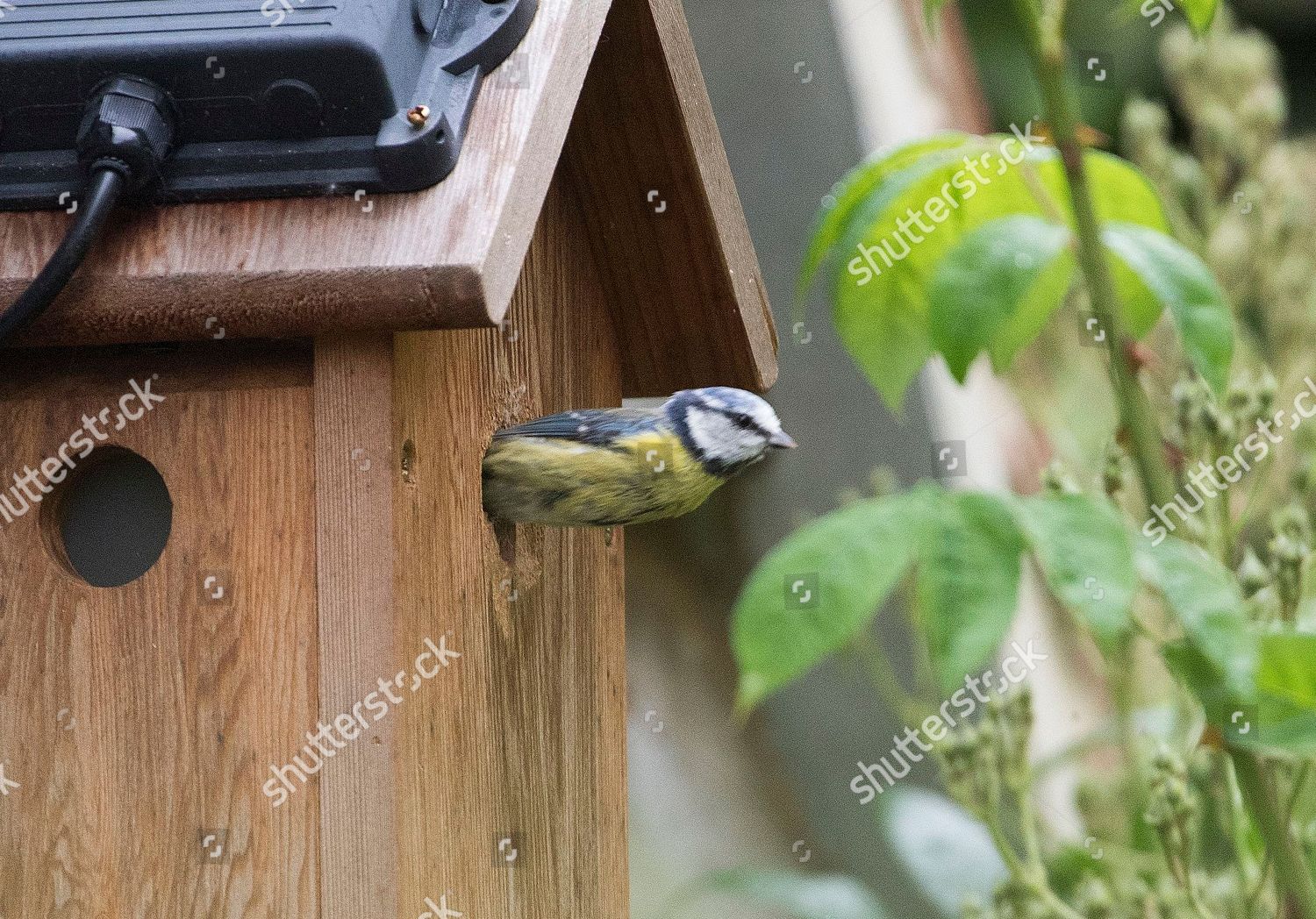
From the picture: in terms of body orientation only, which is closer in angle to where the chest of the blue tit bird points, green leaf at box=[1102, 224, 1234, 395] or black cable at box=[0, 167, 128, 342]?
the green leaf

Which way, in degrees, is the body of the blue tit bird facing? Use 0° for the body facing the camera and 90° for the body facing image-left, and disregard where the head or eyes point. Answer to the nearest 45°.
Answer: approximately 270°

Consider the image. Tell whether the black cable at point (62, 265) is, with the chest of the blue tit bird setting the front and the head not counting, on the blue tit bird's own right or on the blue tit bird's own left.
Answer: on the blue tit bird's own right

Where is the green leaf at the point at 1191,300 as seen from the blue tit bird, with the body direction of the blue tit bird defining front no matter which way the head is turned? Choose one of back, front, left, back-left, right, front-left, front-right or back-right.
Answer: front-right
